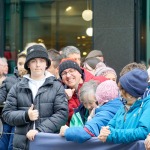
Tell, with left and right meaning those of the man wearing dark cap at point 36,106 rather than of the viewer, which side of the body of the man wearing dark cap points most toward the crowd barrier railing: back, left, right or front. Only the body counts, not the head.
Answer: front

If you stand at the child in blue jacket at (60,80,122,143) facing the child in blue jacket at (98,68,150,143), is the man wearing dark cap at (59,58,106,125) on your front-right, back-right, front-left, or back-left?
back-left

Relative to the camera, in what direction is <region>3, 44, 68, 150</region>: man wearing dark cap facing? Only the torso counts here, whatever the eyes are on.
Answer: toward the camera

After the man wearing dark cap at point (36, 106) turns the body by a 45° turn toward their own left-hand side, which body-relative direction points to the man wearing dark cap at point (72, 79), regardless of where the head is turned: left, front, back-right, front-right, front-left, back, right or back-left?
left
